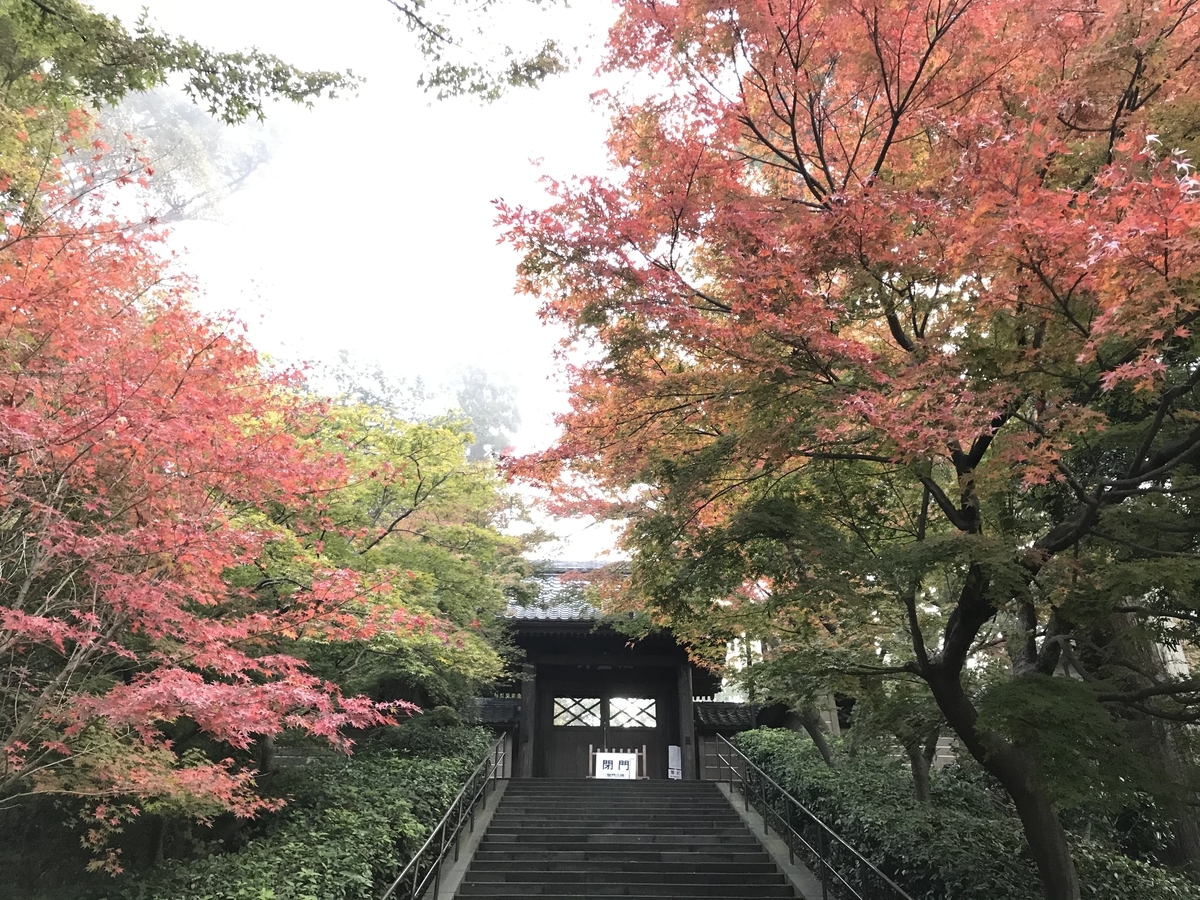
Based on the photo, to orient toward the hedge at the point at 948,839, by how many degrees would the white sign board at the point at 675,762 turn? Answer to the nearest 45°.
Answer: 0° — it already faces it

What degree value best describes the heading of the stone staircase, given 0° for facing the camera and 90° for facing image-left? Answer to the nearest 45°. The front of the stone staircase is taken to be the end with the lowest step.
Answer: approximately 0°

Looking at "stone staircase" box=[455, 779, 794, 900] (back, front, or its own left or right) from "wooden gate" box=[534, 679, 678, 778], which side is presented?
back

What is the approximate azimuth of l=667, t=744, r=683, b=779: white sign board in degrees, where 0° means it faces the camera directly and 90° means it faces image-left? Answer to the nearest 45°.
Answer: approximately 0°

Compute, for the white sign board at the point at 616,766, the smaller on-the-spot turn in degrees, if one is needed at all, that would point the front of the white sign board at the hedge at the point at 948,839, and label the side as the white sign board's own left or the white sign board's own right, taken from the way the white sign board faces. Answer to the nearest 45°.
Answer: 0° — it already faces it

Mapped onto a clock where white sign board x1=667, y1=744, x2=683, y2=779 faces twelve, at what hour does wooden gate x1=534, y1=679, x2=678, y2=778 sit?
The wooden gate is roughly at 4 o'clock from the white sign board.

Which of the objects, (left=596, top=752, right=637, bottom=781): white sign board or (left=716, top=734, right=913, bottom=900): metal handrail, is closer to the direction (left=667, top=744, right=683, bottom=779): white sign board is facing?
the metal handrail

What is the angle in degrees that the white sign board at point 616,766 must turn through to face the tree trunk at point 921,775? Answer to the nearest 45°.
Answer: approximately 45° to its left

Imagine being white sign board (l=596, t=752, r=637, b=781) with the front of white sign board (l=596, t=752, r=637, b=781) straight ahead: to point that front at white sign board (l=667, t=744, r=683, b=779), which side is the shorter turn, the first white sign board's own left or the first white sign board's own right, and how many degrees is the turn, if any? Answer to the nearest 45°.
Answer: approximately 45° to the first white sign board's own left
